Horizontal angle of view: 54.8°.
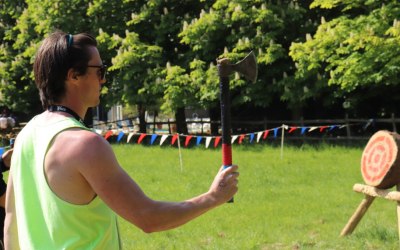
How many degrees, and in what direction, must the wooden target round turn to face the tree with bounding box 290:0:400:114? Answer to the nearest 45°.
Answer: approximately 135° to its right

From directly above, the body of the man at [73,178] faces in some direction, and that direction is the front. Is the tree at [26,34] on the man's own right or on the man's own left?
on the man's own left

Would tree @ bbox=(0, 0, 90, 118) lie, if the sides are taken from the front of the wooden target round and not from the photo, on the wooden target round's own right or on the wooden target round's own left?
on the wooden target round's own right

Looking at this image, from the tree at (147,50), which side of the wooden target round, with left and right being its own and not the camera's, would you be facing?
right

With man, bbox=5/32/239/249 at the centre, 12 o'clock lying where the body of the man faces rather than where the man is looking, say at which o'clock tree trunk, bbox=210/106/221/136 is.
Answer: The tree trunk is roughly at 11 o'clock from the man.

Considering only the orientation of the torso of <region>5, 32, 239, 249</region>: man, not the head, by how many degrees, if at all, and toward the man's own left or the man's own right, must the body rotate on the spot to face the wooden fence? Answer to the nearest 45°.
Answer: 0° — they already face it

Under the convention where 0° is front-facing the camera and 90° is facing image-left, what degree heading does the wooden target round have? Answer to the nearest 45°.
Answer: approximately 45°

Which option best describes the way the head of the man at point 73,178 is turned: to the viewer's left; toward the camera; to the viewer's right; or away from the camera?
to the viewer's right

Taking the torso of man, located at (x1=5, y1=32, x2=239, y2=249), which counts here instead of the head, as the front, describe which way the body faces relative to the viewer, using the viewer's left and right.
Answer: facing away from the viewer and to the right of the viewer

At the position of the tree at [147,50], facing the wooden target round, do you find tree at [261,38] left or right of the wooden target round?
left
